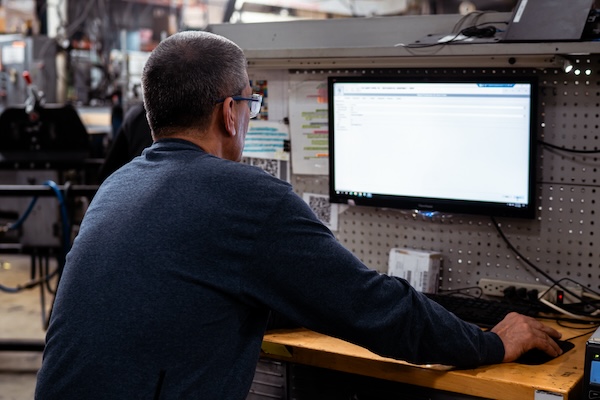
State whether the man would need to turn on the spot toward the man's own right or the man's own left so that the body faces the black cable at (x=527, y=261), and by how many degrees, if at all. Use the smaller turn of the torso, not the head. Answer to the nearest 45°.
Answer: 0° — they already face it

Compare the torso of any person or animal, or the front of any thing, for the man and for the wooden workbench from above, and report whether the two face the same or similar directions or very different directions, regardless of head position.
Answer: very different directions

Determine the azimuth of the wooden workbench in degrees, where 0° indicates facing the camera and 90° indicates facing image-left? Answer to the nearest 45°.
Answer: approximately 45°

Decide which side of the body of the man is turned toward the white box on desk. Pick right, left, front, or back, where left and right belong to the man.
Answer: front

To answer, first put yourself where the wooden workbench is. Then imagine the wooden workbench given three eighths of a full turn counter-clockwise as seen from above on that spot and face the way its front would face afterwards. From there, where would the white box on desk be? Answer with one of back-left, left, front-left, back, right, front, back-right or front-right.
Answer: left

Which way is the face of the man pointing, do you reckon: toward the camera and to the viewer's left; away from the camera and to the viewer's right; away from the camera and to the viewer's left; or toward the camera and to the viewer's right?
away from the camera and to the viewer's right

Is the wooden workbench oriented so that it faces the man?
yes

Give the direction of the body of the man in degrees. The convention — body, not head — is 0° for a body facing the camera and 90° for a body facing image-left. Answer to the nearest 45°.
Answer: approximately 225°

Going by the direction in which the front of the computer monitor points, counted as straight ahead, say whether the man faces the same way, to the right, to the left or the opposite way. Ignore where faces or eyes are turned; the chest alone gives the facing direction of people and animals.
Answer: the opposite way

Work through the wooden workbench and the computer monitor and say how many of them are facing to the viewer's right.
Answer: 0
